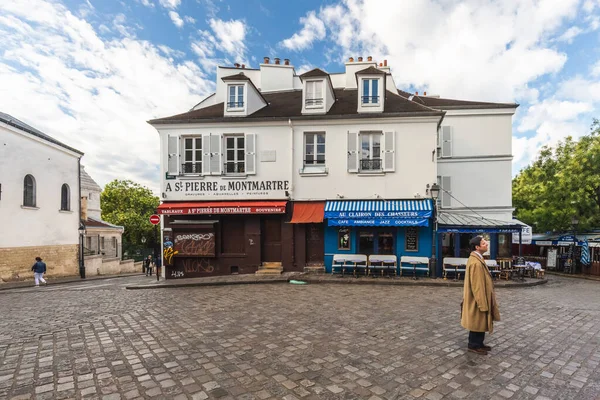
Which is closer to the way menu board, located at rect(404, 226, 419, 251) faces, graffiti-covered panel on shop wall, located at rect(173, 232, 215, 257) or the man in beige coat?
the man in beige coat

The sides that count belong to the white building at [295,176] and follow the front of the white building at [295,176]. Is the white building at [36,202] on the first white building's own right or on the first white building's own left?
on the first white building's own right

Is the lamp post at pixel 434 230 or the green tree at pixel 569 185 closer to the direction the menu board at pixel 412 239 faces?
the lamp post

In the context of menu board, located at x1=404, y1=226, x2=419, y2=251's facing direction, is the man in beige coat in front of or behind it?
in front

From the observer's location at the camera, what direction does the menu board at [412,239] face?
facing the viewer

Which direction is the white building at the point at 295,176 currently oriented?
toward the camera
